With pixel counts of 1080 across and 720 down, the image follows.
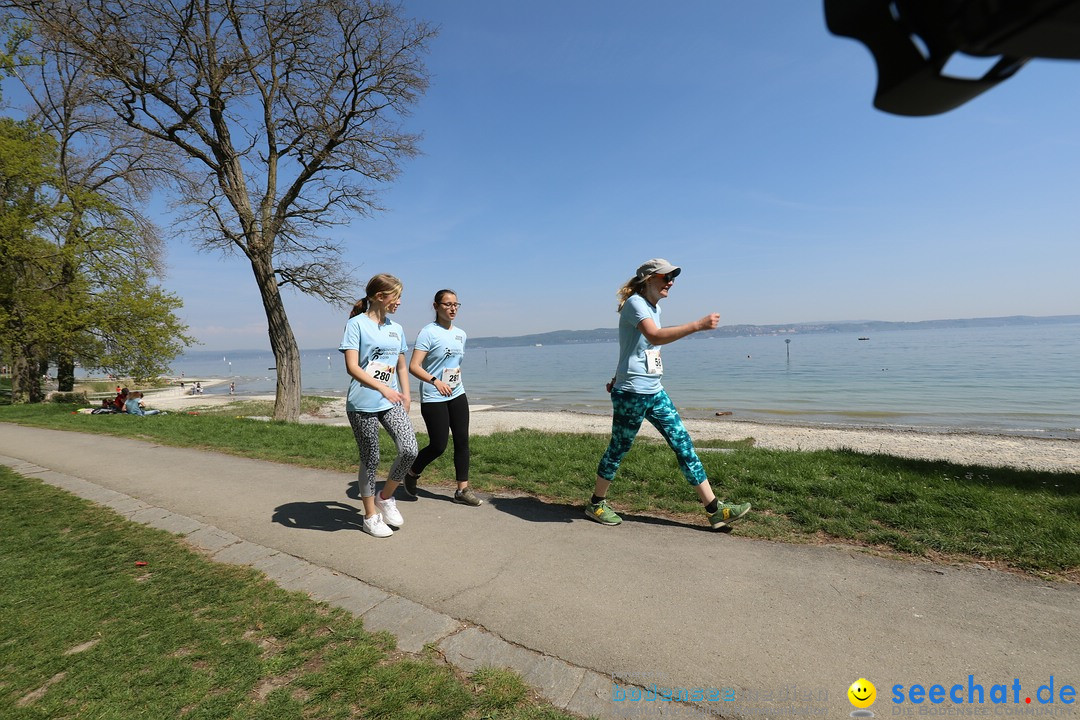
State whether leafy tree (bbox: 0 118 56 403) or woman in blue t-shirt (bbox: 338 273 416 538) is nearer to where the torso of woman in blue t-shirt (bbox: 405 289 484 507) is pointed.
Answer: the woman in blue t-shirt

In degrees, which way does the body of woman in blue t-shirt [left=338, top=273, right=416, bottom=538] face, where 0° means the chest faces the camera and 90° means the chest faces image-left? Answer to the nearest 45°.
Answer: approximately 315°

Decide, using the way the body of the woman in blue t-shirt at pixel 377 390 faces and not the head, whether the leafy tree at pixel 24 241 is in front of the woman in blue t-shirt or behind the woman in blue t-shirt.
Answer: behind

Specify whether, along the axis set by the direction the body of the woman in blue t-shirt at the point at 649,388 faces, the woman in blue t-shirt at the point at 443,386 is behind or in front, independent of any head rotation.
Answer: behind

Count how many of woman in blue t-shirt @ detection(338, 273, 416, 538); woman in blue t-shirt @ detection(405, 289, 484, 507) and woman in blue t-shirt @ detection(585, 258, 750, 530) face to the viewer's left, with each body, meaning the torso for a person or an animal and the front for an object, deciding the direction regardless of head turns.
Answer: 0

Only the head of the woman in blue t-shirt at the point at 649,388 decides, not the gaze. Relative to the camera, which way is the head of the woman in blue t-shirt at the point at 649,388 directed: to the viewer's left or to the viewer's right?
to the viewer's right

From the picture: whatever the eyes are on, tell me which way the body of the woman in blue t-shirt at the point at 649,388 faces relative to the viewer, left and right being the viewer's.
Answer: facing to the right of the viewer

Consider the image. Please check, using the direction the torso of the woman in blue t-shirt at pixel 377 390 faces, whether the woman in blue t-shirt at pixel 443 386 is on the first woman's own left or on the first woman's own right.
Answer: on the first woman's own left
